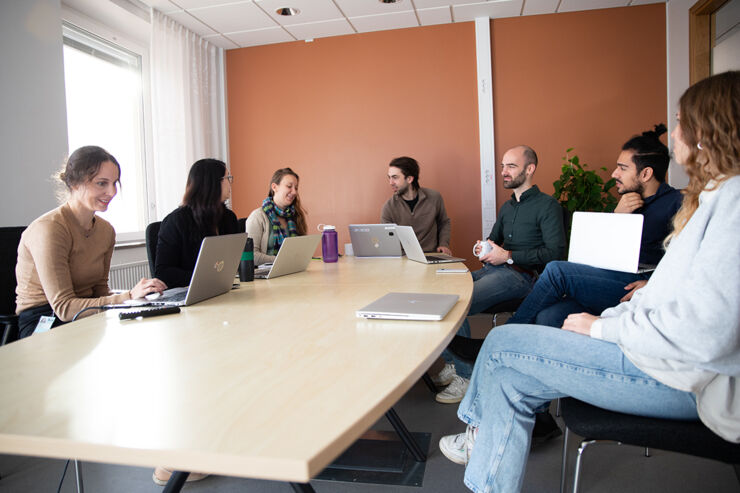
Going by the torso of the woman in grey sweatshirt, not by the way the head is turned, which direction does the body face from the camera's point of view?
to the viewer's left

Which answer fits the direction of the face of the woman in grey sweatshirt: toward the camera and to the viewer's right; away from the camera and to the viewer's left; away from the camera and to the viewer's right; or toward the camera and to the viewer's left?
away from the camera and to the viewer's left

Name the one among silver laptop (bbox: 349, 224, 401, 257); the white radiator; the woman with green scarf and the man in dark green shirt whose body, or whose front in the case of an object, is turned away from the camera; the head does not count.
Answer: the silver laptop

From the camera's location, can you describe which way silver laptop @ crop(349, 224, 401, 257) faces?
facing away from the viewer

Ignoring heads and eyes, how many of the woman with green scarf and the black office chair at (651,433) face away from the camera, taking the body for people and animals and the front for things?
0

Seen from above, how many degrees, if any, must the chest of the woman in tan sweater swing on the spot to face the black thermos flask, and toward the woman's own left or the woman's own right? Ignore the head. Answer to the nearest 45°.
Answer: approximately 45° to the woman's own left

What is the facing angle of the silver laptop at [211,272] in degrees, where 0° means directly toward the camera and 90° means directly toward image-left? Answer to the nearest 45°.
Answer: approximately 135°

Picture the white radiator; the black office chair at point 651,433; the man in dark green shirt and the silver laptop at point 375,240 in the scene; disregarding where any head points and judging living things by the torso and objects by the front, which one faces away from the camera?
the silver laptop

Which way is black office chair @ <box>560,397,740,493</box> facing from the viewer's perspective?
to the viewer's left

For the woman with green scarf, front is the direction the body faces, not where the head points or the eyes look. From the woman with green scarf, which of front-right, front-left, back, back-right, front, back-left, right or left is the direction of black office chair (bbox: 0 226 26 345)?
right

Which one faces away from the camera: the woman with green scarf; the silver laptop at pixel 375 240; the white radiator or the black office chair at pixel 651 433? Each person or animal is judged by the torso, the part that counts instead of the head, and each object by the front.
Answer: the silver laptop

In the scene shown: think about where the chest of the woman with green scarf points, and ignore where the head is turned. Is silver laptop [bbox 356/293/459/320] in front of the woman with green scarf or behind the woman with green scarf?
in front

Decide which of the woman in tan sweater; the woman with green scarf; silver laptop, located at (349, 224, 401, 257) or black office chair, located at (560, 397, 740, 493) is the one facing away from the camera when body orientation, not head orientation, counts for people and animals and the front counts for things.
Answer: the silver laptop

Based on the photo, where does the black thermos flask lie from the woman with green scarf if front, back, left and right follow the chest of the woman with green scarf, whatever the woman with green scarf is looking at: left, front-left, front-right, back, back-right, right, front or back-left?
front-right

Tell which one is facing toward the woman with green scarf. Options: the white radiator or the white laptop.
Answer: the white radiator
